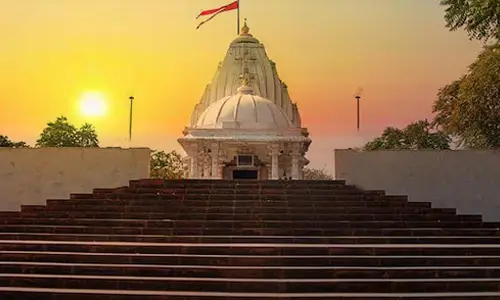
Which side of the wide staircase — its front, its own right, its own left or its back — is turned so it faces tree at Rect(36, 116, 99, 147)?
back

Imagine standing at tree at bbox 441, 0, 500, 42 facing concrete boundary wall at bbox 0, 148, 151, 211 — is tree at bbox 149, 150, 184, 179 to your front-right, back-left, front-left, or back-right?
front-right

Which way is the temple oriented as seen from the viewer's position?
toward the camera

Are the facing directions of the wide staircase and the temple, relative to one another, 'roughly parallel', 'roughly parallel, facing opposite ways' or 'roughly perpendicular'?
roughly parallel

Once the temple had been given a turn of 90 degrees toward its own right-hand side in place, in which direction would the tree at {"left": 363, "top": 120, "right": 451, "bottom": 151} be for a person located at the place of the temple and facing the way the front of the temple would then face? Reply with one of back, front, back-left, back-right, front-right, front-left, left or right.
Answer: back-right

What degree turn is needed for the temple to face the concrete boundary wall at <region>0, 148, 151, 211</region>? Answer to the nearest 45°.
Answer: approximately 45° to its right

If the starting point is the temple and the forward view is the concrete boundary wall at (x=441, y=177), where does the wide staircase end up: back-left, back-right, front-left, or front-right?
front-right

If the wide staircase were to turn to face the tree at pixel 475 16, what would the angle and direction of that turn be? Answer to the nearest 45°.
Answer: approximately 135° to its left

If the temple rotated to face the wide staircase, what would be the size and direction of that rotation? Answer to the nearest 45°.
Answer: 0° — it already faces it

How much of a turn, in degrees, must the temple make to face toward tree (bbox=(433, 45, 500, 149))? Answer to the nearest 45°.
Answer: approximately 45° to its left

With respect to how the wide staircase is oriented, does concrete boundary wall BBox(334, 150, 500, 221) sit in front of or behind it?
behind

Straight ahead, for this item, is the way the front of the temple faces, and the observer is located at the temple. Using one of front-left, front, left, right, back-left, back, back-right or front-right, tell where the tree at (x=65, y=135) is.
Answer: back-right

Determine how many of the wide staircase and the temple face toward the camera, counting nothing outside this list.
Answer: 2
